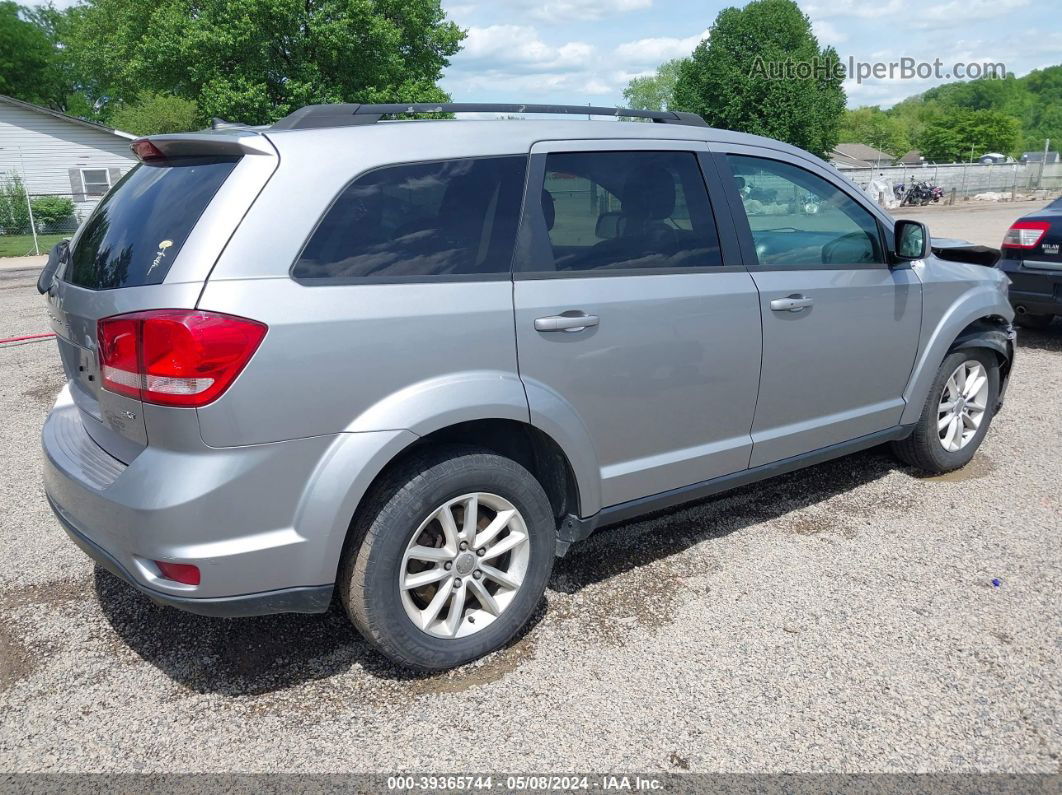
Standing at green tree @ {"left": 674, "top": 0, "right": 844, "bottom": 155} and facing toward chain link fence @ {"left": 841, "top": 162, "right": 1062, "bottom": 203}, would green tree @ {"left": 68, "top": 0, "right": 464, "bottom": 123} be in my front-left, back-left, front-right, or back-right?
back-right

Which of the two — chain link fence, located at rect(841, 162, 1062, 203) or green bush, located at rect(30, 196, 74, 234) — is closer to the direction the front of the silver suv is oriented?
the chain link fence

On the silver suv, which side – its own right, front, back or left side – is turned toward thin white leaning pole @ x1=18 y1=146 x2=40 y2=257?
left

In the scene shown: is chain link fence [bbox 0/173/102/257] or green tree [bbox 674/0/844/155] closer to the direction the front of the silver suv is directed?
the green tree

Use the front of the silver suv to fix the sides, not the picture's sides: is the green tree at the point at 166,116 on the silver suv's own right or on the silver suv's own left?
on the silver suv's own left

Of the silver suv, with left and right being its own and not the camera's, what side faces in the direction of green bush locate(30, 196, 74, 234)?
left

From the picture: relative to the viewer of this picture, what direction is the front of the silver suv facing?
facing away from the viewer and to the right of the viewer

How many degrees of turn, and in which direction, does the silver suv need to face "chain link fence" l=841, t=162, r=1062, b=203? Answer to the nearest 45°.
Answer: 0° — it already faces it

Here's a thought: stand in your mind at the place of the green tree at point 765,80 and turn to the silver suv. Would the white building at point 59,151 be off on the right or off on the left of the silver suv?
right

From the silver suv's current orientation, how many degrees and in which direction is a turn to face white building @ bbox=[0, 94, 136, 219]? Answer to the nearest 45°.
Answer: approximately 90° to its left
